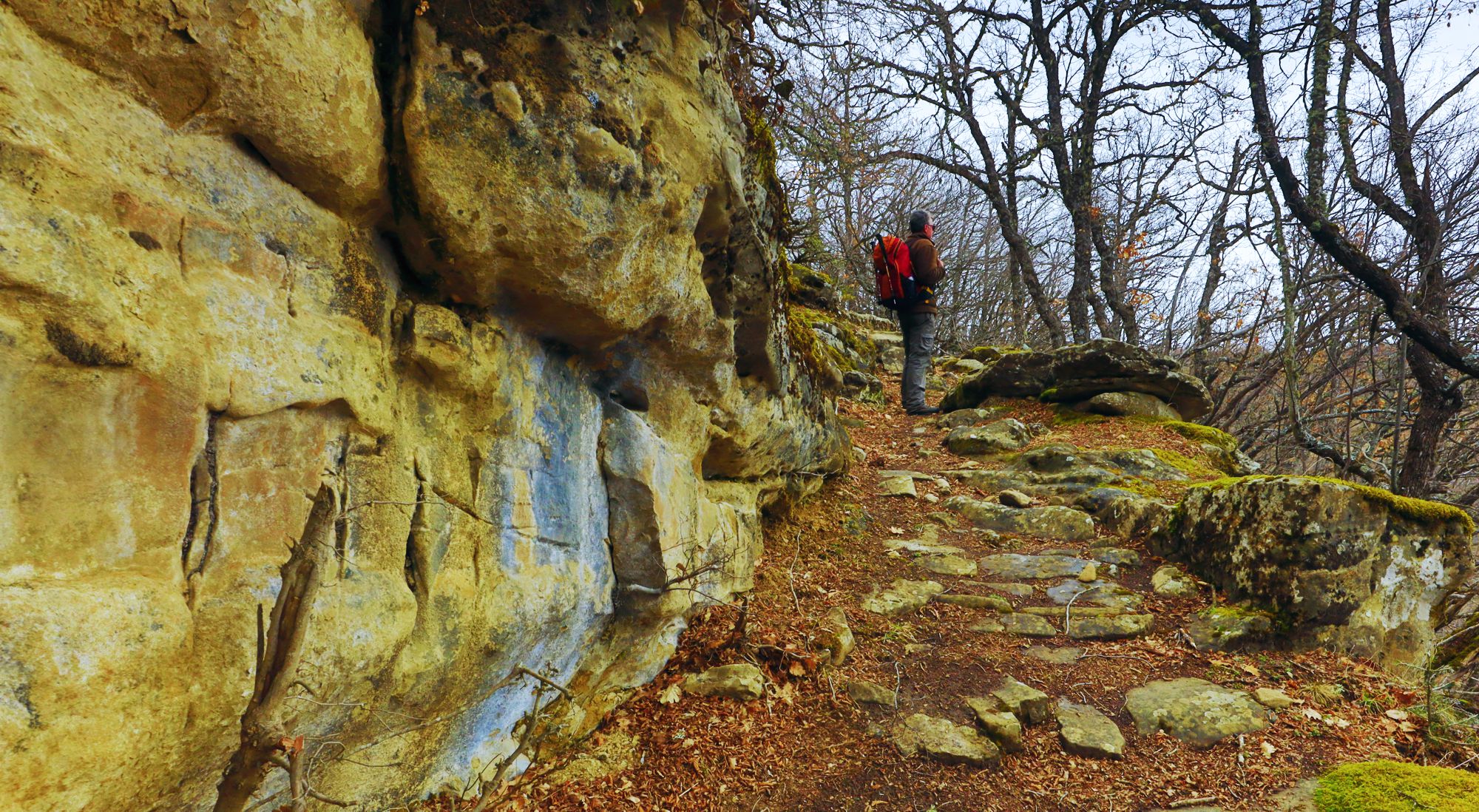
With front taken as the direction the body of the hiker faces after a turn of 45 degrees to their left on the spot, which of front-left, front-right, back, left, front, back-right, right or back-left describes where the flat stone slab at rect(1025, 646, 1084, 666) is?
back-right

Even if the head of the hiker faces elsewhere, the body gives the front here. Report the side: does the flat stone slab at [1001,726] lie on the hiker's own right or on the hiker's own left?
on the hiker's own right

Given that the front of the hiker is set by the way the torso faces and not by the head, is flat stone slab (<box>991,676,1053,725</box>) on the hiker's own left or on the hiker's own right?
on the hiker's own right

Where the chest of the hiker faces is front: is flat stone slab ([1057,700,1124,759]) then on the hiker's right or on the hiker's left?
on the hiker's right

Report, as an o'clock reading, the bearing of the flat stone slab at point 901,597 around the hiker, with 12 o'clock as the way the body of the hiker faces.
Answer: The flat stone slab is roughly at 3 o'clock from the hiker.

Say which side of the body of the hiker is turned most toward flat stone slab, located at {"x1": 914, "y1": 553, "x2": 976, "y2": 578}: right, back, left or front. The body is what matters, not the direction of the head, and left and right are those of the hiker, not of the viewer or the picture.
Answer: right

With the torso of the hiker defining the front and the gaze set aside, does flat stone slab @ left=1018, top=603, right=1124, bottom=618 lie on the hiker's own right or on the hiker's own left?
on the hiker's own right

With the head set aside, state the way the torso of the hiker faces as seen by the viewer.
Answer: to the viewer's right

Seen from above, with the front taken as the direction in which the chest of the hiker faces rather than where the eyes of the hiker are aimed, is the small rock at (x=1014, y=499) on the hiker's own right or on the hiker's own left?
on the hiker's own right

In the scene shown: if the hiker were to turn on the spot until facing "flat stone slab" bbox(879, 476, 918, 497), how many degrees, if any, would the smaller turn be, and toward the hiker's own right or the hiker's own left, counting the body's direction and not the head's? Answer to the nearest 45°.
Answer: approximately 90° to the hiker's own right

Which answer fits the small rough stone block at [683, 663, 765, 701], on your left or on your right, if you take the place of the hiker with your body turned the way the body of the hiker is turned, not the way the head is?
on your right
